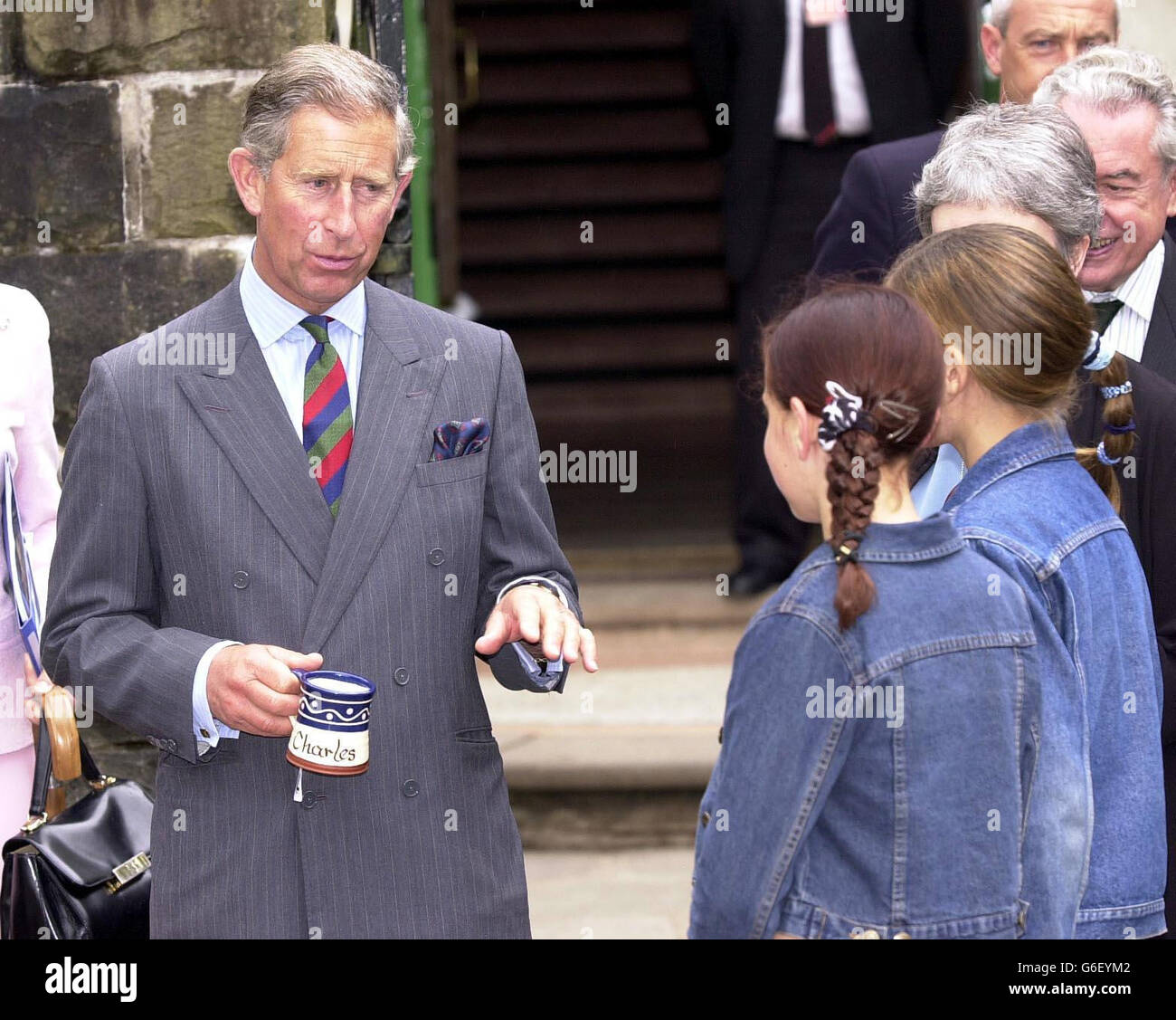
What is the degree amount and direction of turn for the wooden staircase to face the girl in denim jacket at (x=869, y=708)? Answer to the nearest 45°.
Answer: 0° — it already faces them

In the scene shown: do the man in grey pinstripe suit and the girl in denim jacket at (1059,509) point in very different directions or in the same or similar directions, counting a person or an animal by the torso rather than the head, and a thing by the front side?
very different directions

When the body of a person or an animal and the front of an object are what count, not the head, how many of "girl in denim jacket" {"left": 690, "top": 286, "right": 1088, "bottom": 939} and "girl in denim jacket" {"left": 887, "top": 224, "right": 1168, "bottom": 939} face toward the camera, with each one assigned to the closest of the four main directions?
0

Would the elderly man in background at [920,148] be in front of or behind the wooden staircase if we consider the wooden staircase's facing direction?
in front

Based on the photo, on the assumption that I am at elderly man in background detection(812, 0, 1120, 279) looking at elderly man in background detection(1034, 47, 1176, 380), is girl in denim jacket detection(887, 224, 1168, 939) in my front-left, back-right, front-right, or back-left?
front-right

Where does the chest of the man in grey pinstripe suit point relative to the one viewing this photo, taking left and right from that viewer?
facing the viewer

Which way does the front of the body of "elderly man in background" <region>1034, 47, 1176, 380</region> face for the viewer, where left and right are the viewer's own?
facing the viewer and to the left of the viewer

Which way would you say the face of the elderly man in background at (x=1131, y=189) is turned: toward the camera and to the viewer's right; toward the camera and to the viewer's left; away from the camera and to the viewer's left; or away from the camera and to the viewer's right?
toward the camera and to the viewer's left

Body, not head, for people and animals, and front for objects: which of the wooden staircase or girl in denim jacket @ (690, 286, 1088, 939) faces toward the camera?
the wooden staircase

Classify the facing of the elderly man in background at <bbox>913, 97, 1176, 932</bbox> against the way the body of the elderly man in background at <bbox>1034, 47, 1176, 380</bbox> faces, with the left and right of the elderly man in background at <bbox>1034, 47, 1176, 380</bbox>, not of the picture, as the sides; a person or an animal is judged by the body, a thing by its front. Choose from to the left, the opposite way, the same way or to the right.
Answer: the same way

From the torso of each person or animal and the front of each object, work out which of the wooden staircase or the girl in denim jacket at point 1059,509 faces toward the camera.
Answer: the wooden staircase

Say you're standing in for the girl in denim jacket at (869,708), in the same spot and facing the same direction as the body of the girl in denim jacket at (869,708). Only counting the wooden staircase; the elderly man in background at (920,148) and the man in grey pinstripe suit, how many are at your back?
0

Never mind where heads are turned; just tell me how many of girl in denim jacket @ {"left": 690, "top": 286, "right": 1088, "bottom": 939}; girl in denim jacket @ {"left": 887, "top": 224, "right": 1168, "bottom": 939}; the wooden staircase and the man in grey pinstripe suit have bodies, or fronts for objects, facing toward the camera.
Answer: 2

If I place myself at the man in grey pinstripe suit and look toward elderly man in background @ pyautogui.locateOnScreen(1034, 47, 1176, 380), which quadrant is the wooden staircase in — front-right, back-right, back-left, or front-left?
front-left

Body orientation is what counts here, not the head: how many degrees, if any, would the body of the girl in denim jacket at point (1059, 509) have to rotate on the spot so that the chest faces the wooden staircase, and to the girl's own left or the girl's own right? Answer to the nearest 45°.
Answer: approximately 45° to the girl's own right

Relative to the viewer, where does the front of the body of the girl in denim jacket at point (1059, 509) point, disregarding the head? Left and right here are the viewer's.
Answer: facing away from the viewer and to the left of the viewer

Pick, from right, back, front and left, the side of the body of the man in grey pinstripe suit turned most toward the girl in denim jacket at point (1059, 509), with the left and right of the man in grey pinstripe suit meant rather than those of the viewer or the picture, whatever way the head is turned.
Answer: left

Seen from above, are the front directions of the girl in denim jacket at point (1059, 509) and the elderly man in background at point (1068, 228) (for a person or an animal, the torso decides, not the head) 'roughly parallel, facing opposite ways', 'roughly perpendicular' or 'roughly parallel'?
roughly perpendicular
